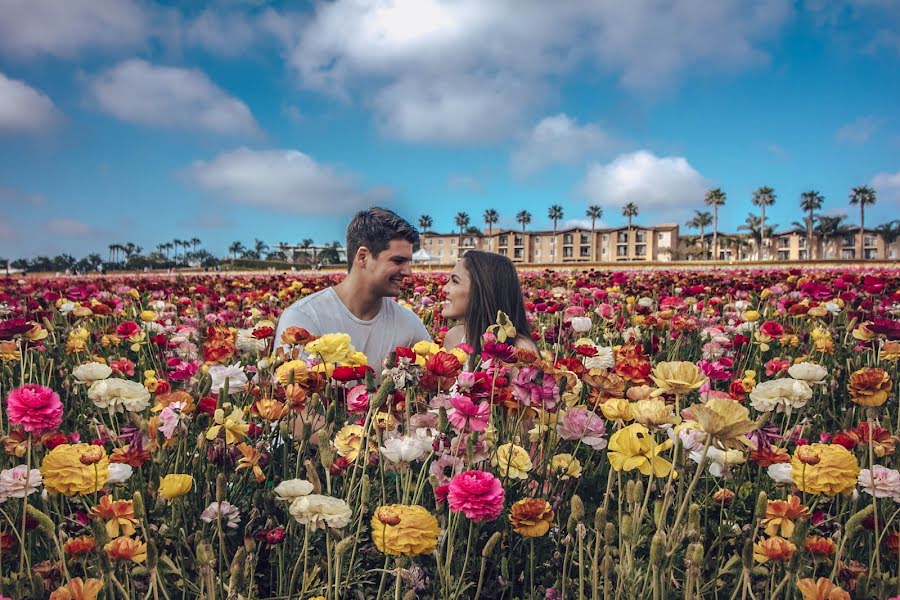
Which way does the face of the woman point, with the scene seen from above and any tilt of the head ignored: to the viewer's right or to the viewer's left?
to the viewer's left

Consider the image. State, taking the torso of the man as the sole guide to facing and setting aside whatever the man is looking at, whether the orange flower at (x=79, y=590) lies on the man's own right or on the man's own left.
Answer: on the man's own right

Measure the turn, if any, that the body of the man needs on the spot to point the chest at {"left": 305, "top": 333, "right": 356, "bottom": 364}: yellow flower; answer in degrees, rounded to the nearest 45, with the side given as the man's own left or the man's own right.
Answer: approximately 45° to the man's own right

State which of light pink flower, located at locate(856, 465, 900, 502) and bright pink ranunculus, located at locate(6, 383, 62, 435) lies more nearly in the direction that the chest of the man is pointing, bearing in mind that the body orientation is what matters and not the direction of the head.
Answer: the light pink flower

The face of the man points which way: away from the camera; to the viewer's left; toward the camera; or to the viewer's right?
to the viewer's right

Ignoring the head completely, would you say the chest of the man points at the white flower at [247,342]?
no

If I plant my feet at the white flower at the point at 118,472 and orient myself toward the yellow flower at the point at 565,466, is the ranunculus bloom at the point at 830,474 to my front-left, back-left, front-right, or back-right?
front-right

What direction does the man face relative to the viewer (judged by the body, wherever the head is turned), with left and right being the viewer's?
facing the viewer and to the right of the viewer

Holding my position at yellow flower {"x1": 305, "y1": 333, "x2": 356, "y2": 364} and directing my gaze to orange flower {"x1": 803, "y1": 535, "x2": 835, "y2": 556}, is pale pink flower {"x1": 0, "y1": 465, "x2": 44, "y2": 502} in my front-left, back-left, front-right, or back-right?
front-right

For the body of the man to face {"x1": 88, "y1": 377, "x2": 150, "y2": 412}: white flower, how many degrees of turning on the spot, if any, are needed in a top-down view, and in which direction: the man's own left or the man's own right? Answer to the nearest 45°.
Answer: approximately 45° to the man's own right

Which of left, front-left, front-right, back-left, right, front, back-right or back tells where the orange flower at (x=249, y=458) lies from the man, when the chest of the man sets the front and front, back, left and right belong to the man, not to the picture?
front-right

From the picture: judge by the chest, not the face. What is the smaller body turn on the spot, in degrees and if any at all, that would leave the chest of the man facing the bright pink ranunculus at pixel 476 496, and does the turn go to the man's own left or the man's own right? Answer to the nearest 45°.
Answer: approximately 45° to the man's own right

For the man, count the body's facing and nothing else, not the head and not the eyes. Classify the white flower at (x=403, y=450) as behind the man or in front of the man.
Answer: in front

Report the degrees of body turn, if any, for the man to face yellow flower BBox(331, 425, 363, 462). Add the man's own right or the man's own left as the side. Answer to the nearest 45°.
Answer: approximately 45° to the man's own right

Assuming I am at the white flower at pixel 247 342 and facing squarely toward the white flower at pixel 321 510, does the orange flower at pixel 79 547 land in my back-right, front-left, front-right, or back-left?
front-right
